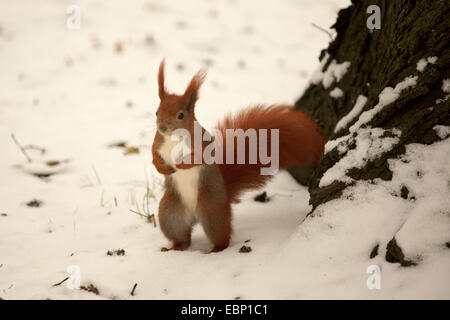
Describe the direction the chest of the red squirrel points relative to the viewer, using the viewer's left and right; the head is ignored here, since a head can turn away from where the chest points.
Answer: facing the viewer and to the left of the viewer
